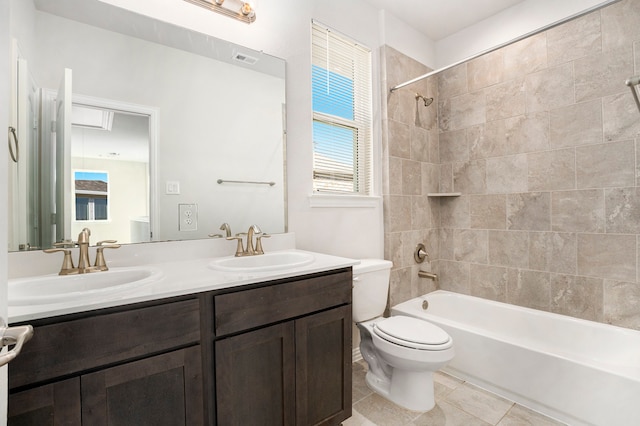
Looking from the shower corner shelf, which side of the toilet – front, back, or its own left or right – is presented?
left

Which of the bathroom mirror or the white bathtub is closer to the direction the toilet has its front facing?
the white bathtub

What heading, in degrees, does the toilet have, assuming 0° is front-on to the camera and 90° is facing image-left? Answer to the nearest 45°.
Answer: approximately 315°

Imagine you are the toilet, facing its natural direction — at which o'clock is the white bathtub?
The white bathtub is roughly at 10 o'clock from the toilet.

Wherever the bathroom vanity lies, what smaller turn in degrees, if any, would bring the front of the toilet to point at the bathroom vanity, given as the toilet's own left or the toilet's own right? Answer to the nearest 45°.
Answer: approximately 90° to the toilet's own right

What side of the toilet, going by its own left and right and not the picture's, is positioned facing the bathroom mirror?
right
